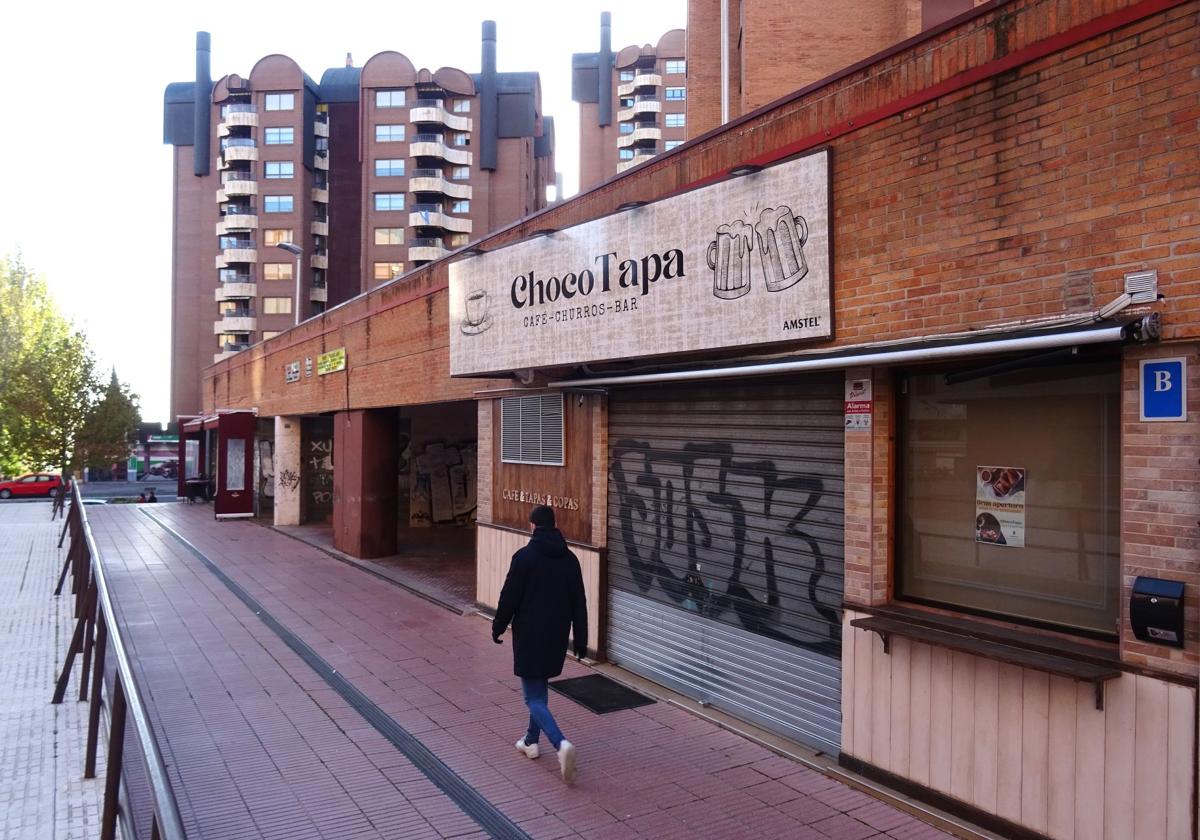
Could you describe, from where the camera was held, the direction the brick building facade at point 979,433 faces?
facing the viewer and to the left of the viewer

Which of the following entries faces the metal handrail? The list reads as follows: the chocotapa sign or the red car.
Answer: the chocotapa sign

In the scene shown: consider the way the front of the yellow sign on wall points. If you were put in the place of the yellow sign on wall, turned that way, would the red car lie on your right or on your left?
on your right

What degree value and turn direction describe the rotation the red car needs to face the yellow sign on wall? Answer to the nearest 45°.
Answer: approximately 90° to its left

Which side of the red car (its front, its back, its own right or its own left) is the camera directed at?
left

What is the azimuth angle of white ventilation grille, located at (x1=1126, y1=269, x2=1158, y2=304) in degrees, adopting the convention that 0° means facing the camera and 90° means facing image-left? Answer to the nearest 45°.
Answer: approximately 45°

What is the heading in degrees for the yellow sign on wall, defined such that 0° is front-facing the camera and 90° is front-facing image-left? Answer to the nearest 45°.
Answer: approximately 45°

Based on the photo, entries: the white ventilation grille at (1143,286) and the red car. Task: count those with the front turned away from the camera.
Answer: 0

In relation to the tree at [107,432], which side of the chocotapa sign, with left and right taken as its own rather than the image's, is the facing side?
right
